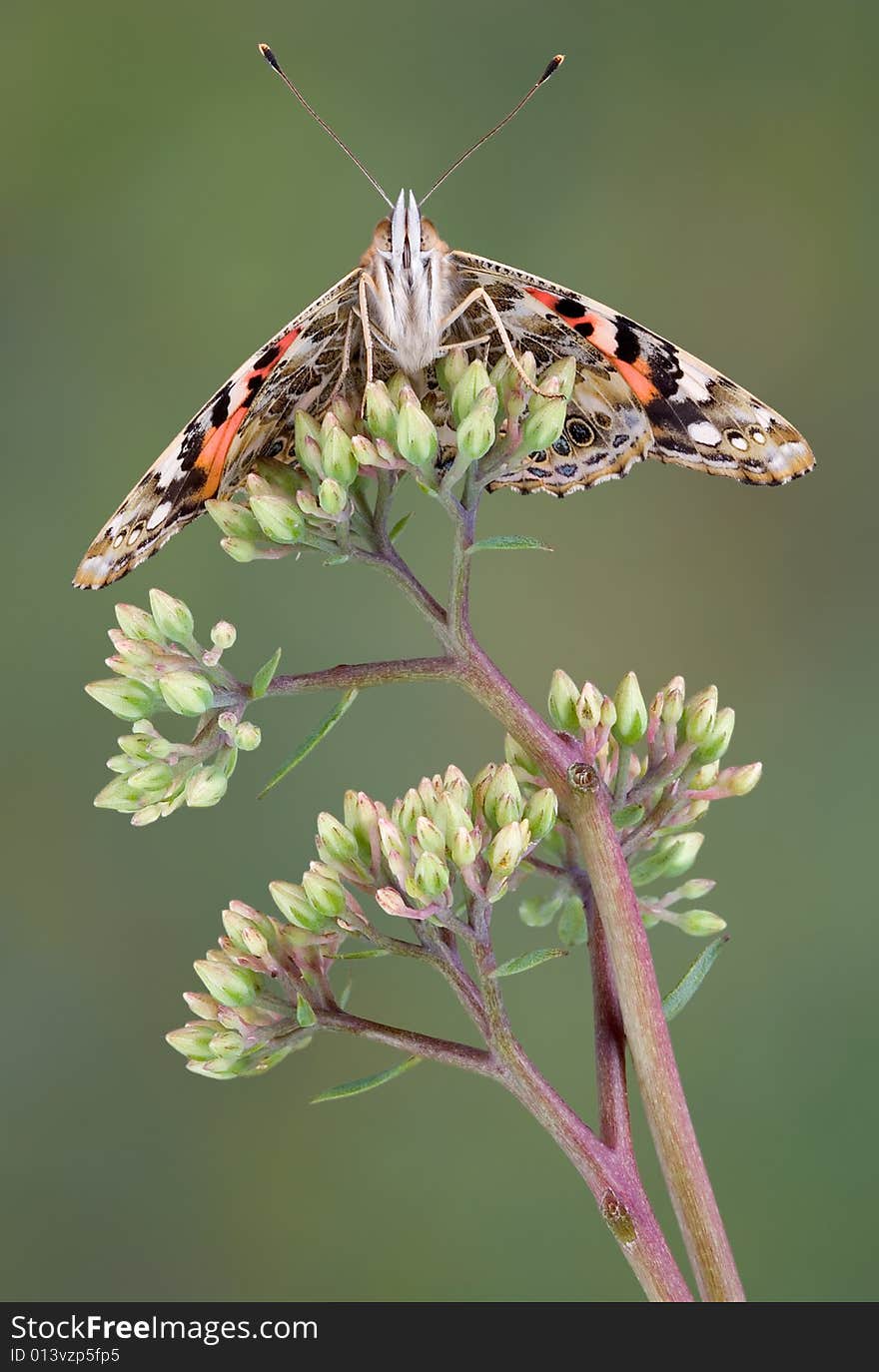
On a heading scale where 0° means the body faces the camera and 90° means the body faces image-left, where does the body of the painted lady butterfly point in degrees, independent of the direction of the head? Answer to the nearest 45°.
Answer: approximately 0°
